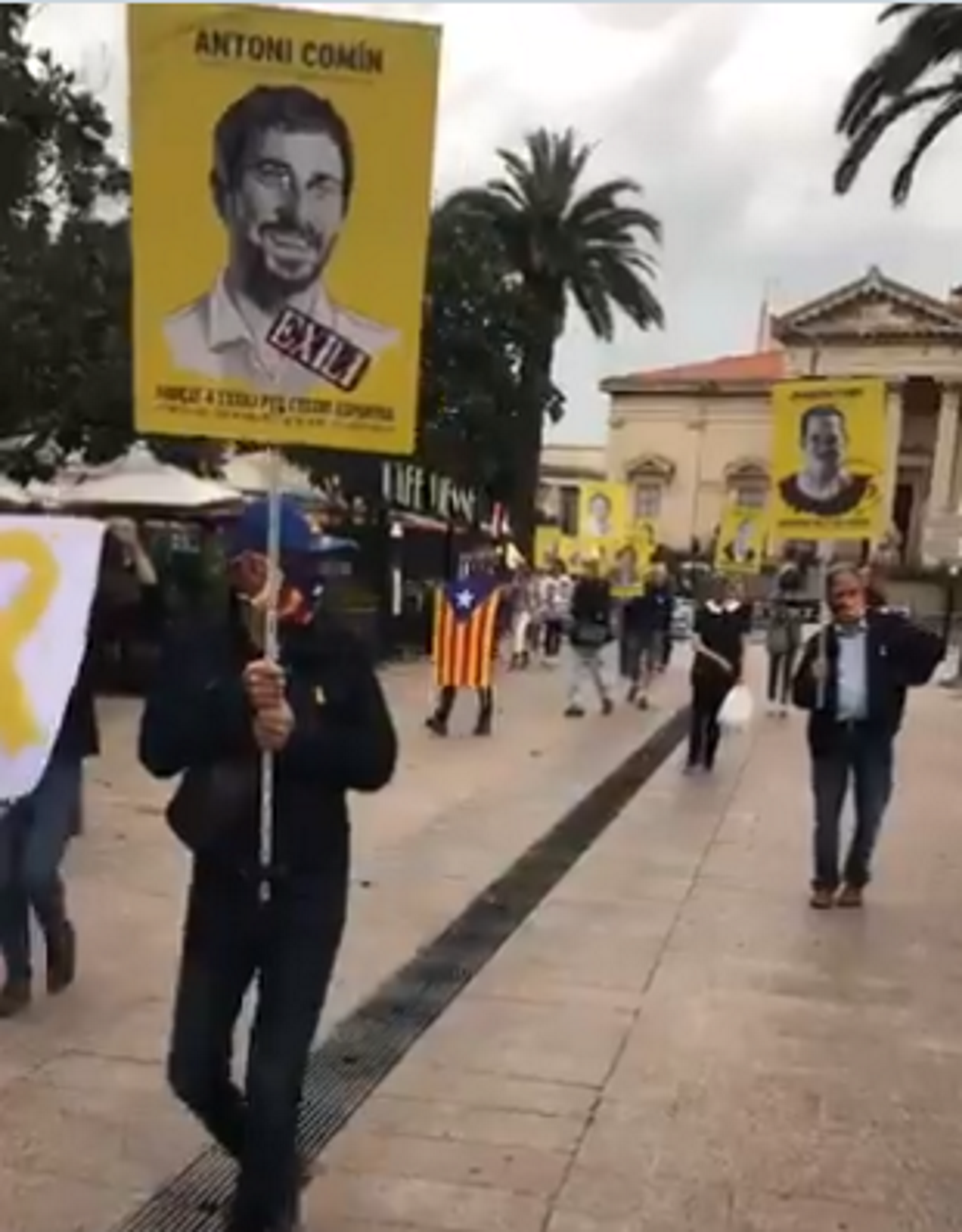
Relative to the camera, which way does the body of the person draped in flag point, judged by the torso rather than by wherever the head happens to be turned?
away from the camera

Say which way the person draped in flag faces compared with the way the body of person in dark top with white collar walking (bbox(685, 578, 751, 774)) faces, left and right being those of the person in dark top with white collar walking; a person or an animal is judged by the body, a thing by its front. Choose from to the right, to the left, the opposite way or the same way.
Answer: the opposite way

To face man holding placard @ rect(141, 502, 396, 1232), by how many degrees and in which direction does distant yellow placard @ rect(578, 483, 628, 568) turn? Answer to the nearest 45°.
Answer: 0° — it already faces them

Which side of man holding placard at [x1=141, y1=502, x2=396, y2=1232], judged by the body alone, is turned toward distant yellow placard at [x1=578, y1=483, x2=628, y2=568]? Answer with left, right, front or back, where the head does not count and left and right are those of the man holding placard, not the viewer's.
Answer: back

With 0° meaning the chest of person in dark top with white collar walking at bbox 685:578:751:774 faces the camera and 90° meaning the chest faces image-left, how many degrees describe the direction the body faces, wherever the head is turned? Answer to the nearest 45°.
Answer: approximately 0°

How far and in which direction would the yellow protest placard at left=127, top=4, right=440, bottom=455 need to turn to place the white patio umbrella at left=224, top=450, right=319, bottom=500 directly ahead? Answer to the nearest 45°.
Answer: approximately 180°

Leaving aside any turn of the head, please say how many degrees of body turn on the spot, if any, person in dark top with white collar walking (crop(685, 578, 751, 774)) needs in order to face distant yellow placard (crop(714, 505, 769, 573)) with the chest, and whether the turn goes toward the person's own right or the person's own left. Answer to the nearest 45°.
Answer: approximately 180°

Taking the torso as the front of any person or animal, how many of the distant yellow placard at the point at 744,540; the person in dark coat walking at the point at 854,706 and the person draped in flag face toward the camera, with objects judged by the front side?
2
